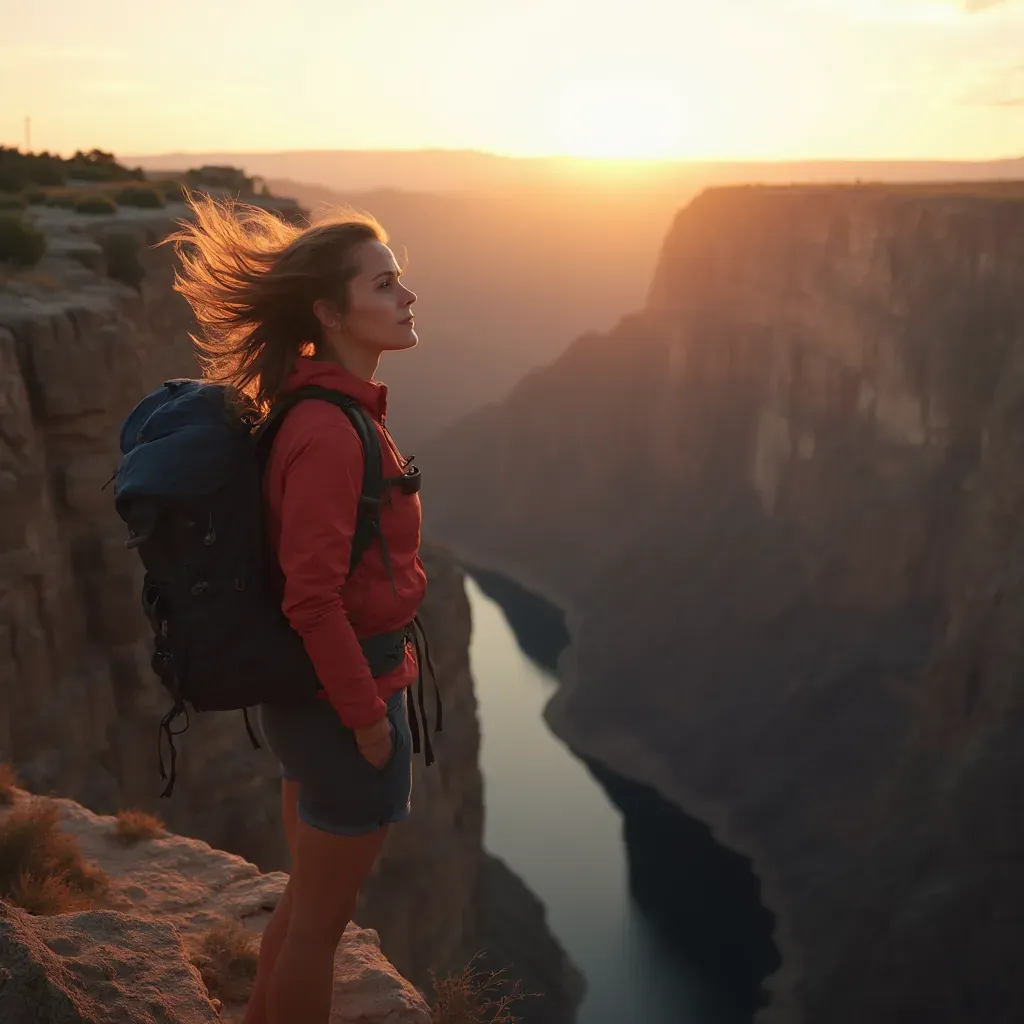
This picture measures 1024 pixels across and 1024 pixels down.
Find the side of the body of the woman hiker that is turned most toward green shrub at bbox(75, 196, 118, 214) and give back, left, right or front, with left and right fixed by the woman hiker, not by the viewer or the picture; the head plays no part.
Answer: left

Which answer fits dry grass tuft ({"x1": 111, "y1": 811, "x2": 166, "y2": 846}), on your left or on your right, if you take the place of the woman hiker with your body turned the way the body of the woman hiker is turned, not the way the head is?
on your left

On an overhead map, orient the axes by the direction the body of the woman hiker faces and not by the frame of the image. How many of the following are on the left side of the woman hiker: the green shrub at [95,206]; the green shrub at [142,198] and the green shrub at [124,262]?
3

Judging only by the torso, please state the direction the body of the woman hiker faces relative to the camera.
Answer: to the viewer's right

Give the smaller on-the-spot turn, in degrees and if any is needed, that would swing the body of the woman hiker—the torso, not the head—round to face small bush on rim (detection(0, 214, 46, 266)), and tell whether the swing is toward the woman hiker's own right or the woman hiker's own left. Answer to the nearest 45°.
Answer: approximately 90° to the woman hiker's own left

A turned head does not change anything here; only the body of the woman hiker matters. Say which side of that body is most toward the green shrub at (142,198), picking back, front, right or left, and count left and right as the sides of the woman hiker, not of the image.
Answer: left

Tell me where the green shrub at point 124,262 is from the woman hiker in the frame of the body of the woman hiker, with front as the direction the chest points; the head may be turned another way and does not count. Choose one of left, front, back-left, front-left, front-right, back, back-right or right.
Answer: left
